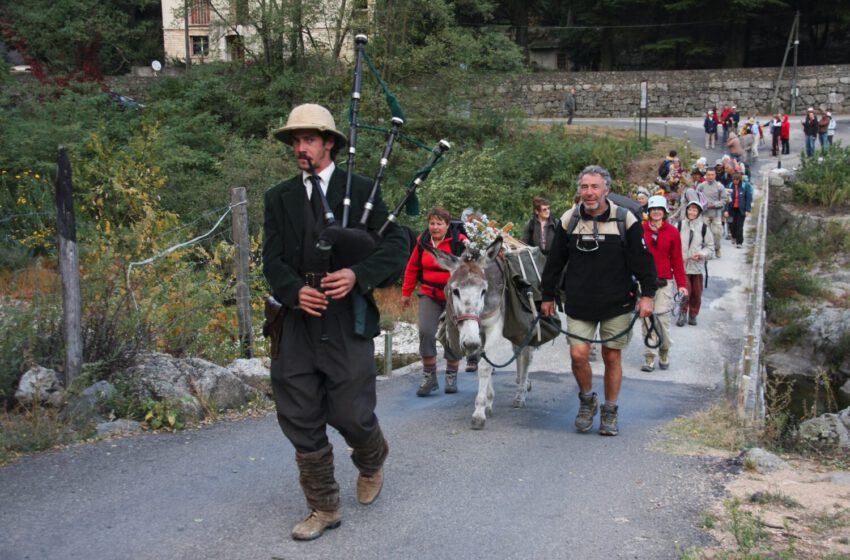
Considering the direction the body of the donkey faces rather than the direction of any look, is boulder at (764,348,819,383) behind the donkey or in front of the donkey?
behind

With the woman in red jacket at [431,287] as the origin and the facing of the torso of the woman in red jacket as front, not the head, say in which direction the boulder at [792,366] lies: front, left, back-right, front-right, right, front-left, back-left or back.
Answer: back-left

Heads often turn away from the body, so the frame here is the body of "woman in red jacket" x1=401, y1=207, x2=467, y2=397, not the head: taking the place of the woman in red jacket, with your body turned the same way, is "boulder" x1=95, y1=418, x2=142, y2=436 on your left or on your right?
on your right

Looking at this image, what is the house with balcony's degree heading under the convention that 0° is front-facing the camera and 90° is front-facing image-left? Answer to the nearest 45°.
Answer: approximately 0°

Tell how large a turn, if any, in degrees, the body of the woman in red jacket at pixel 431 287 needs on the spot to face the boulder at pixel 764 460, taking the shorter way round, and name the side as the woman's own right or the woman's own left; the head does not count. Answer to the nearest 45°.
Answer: approximately 45° to the woman's own left

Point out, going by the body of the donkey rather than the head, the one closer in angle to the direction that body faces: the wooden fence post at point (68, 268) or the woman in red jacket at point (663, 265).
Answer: the wooden fence post

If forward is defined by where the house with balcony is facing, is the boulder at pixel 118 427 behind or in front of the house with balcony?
in front

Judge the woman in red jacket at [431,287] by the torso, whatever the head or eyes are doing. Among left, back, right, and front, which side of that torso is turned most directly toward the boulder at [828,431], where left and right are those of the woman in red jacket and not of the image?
left

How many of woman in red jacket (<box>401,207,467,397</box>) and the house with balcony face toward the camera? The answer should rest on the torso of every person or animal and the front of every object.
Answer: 2

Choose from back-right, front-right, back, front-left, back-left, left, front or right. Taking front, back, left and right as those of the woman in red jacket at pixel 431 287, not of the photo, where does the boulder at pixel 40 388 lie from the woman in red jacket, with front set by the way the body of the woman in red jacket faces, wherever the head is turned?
front-right

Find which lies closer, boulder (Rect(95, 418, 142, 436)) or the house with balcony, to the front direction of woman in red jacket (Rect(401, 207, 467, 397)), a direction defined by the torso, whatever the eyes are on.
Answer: the boulder

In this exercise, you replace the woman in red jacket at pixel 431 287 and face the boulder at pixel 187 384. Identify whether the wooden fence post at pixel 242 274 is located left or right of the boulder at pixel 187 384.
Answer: right

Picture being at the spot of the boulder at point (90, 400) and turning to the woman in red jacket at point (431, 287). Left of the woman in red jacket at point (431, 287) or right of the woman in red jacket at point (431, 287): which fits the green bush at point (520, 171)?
left

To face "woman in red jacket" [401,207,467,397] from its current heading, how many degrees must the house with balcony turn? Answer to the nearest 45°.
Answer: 0° — it already faces them

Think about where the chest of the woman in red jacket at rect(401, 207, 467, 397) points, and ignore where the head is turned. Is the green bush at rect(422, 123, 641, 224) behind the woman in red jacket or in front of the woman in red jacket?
behind

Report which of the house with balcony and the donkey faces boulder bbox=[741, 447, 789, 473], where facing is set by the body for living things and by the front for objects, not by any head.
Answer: the house with balcony

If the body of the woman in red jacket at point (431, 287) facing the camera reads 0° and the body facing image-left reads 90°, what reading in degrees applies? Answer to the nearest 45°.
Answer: approximately 0°

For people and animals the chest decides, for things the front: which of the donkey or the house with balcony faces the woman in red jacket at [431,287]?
the house with balcony
